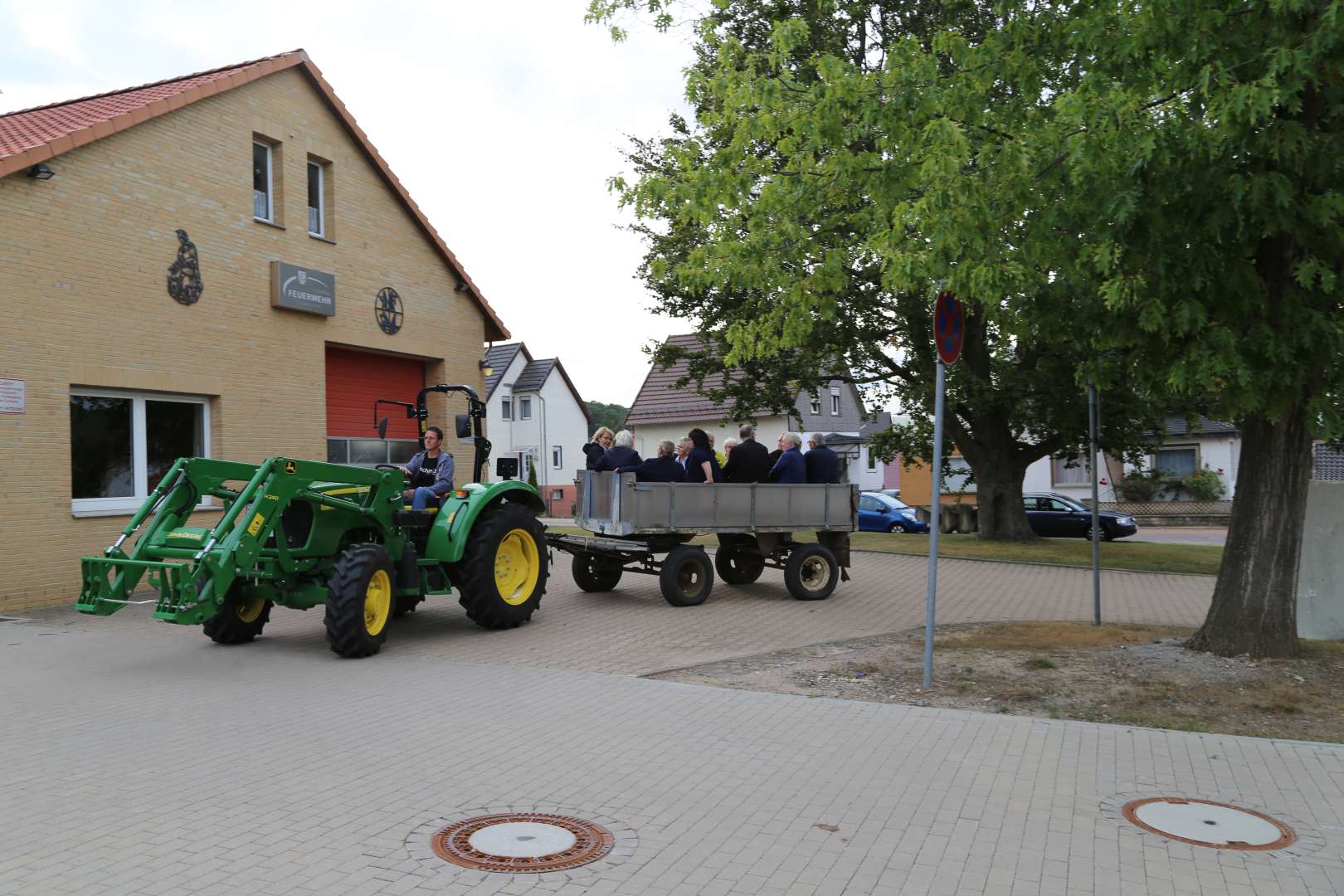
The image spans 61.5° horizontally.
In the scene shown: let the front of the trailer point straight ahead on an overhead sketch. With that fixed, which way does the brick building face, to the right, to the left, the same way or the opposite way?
to the left

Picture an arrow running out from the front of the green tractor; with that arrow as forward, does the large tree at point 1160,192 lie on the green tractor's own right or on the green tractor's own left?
on the green tractor's own left

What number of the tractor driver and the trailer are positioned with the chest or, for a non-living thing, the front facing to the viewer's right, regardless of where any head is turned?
0

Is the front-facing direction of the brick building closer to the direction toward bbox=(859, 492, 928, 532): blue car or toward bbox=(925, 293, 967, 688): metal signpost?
the metal signpost

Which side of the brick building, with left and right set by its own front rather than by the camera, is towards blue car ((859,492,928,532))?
left

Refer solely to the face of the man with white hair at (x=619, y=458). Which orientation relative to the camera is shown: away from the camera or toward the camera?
away from the camera

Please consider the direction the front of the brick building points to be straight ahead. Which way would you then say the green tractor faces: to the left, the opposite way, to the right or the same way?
to the right

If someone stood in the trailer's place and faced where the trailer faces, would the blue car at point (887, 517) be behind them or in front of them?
behind

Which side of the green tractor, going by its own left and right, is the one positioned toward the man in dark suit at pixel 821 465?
back

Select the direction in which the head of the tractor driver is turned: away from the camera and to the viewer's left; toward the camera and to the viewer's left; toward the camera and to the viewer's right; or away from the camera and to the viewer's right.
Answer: toward the camera and to the viewer's left

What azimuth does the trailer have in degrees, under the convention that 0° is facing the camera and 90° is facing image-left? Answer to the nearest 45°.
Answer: approximately 45°
